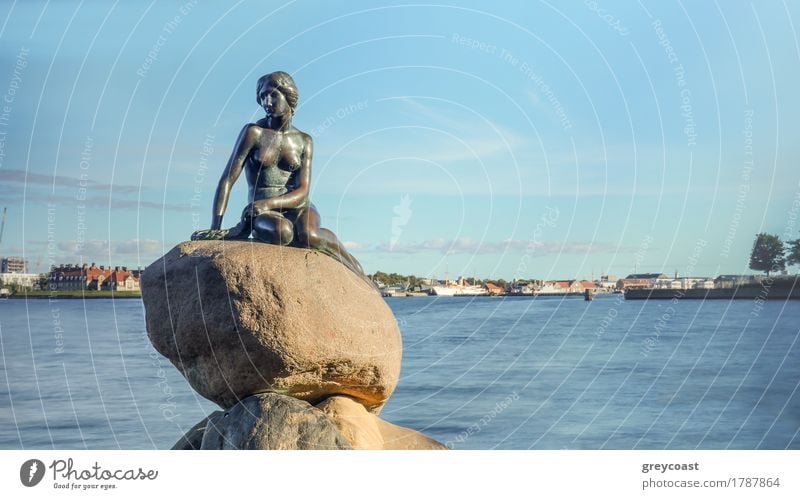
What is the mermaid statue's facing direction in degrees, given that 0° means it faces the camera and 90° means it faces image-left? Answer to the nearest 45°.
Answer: approximately 0°
